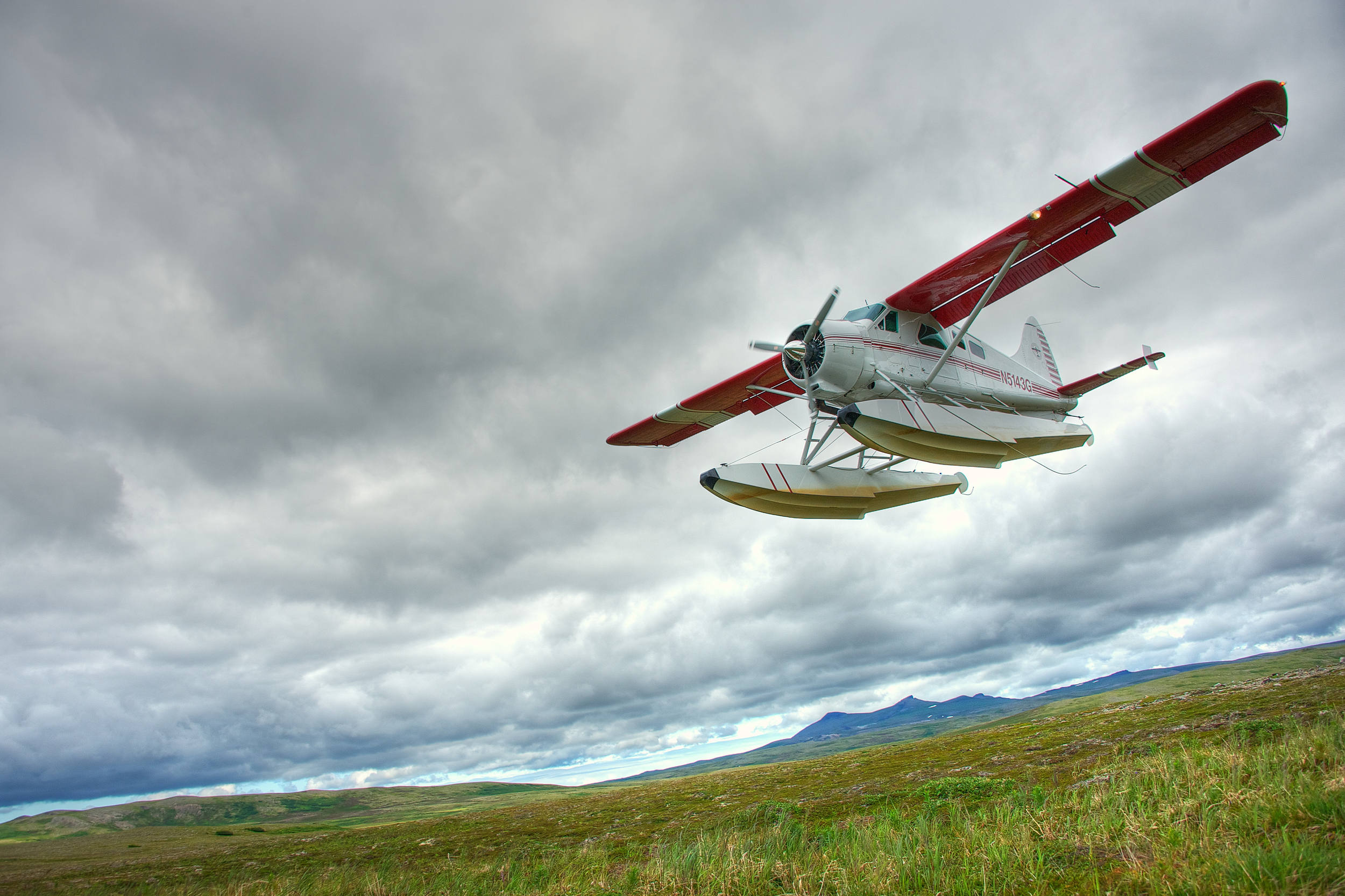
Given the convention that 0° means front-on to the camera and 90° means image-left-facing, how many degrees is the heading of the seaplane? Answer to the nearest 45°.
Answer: approximately 45°
